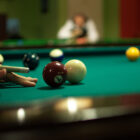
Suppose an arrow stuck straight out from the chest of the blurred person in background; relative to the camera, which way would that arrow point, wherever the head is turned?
toward the camera

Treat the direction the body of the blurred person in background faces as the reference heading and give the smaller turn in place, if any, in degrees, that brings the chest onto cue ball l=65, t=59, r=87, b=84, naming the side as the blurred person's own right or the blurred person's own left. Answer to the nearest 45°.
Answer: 0° — they already face it

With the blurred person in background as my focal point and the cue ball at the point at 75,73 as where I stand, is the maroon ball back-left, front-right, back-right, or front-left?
back-left

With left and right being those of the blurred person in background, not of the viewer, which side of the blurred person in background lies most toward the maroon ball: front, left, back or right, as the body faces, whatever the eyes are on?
front

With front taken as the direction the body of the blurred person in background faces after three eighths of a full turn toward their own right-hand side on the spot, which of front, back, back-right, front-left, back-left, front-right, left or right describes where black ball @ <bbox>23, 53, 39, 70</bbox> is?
back-left

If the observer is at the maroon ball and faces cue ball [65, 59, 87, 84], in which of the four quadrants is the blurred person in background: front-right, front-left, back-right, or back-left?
front-left
